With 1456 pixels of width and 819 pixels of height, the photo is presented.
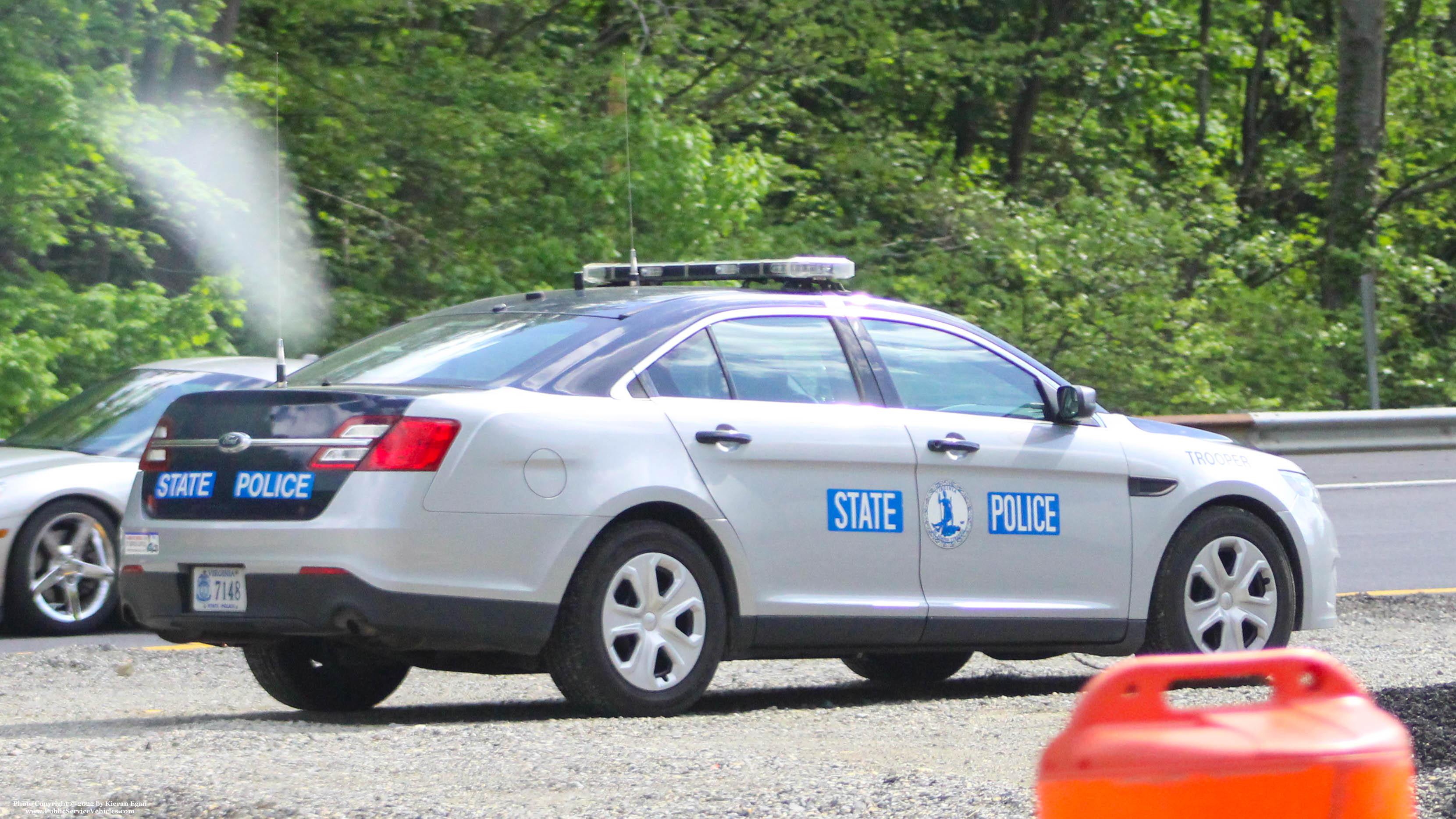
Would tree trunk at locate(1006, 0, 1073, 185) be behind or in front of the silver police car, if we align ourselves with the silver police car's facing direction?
in front

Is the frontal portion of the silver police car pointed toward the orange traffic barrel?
no

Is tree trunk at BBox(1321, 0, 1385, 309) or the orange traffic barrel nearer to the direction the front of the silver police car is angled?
the tree trunk

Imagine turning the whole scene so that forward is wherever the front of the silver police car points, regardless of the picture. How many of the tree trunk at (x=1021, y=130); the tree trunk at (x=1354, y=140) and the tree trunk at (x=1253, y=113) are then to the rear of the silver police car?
0

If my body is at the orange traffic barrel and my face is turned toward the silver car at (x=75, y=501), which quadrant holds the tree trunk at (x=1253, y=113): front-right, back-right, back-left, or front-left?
front-right

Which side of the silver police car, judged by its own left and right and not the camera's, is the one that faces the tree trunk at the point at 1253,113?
front

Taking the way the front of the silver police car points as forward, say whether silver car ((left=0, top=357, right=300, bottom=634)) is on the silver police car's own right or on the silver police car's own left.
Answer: on the silver police car's own left

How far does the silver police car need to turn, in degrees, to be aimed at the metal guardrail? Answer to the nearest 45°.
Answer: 0° — it already faces it

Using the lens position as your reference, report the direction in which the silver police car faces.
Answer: facing away from the viewer and to the right of the viewer

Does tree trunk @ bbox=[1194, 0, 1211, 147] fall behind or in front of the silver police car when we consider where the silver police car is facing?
in front

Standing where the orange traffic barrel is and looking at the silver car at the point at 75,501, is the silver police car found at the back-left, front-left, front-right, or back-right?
front-right

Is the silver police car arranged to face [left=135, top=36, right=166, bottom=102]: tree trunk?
no

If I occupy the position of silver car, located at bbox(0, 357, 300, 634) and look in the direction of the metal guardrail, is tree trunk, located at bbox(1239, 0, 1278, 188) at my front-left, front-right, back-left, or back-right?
front-left

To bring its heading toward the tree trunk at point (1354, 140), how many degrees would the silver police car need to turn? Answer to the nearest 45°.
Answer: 0° — it already faces it

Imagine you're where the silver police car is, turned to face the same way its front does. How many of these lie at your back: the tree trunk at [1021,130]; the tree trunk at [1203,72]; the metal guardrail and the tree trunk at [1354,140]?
0

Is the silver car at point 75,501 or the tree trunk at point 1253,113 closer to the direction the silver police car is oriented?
the tree trunk
